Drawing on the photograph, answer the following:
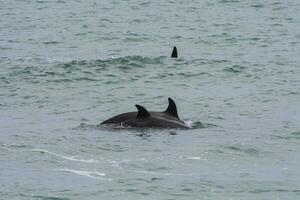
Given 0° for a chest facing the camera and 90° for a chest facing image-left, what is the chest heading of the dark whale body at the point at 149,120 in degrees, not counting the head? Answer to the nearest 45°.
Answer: approximately 270°
